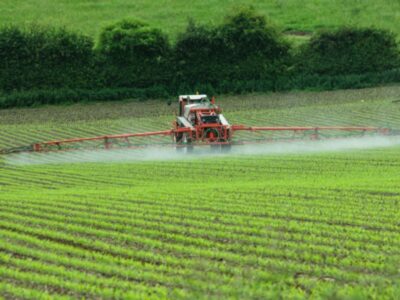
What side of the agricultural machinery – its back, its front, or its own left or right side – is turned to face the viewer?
back
